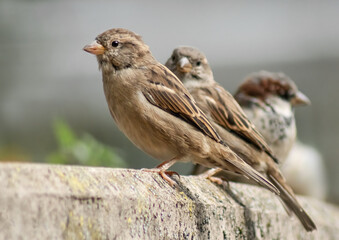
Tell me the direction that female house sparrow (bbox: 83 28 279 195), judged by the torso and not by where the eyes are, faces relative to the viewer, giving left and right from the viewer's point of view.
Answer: facing to the left of the viewer

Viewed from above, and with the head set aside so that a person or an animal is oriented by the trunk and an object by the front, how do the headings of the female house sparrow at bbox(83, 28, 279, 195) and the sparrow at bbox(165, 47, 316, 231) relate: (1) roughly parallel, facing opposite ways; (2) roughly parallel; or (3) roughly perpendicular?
roughly parallel

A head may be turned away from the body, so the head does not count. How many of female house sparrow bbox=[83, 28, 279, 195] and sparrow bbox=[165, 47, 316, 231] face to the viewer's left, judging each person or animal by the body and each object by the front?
2

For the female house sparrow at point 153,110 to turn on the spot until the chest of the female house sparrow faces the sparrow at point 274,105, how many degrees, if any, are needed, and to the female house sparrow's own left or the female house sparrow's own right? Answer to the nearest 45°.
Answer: approximately 135° to the female house sparrow's own right

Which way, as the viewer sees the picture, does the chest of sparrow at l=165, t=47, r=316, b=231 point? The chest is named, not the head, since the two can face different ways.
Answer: to the viewer's left

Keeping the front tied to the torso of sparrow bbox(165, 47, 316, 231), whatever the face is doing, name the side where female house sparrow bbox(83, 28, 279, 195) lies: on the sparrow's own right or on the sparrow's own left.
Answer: on the sparrow's own left

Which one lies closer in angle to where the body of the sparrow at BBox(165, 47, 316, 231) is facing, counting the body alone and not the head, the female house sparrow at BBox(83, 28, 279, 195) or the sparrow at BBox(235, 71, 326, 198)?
the female house sparrow

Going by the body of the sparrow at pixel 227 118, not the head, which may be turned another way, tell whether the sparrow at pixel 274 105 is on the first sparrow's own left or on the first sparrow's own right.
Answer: on the first sparrow's own right
